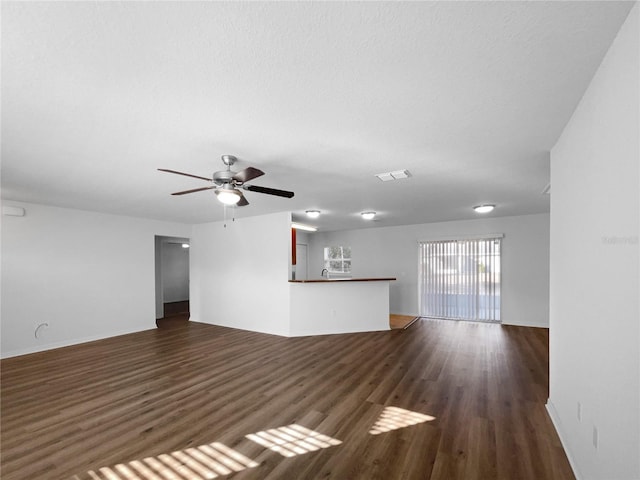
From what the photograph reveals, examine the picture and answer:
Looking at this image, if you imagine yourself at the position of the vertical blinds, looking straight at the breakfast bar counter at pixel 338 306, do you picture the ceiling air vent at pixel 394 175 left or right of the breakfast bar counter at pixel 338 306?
left
